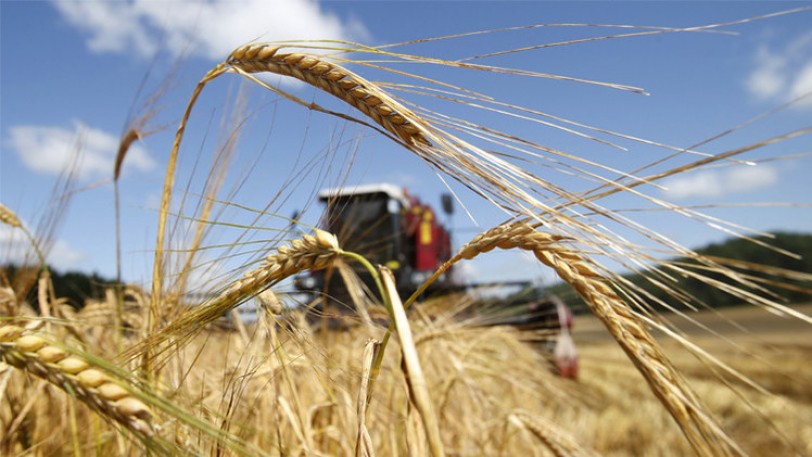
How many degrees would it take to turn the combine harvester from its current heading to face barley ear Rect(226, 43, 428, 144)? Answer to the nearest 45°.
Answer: approximately 45° to its left

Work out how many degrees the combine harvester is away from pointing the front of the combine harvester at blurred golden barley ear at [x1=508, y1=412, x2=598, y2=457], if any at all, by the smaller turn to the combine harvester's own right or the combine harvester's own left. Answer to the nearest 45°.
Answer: approximately 45° to the combine harvester's own left

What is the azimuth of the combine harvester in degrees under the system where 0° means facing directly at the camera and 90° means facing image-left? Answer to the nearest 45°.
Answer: approximately 45°

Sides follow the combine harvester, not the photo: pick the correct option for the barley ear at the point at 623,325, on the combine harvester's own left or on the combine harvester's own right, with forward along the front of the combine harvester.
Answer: on the combine harvester's own left
